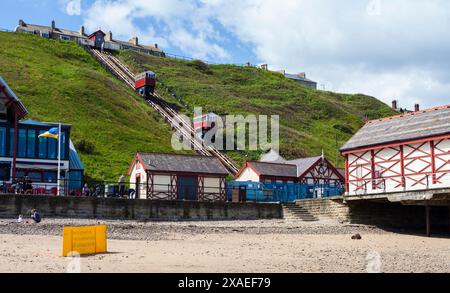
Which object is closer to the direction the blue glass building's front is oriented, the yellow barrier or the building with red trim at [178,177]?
the yellow barrier

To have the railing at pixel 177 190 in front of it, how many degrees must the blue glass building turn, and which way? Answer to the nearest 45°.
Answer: approximately 90° to its left

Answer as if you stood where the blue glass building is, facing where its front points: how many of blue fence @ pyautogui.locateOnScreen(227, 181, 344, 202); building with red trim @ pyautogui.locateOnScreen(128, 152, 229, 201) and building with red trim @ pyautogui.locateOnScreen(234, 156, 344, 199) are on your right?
0

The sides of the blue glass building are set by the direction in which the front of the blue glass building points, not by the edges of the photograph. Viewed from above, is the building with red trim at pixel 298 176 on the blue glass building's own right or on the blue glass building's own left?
on the blue glass building's own left

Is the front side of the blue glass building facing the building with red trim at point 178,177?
no

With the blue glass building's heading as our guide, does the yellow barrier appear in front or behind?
in front

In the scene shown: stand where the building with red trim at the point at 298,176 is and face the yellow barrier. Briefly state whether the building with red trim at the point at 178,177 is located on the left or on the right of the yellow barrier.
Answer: right

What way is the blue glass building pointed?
toward the camera

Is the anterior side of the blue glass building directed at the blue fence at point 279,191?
no

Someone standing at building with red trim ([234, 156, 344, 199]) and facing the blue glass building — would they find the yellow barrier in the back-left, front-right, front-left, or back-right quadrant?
front-left

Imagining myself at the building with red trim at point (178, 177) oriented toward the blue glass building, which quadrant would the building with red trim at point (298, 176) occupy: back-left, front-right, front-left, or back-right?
back-right

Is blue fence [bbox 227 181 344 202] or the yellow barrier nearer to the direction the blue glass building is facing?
the yellow barrier
